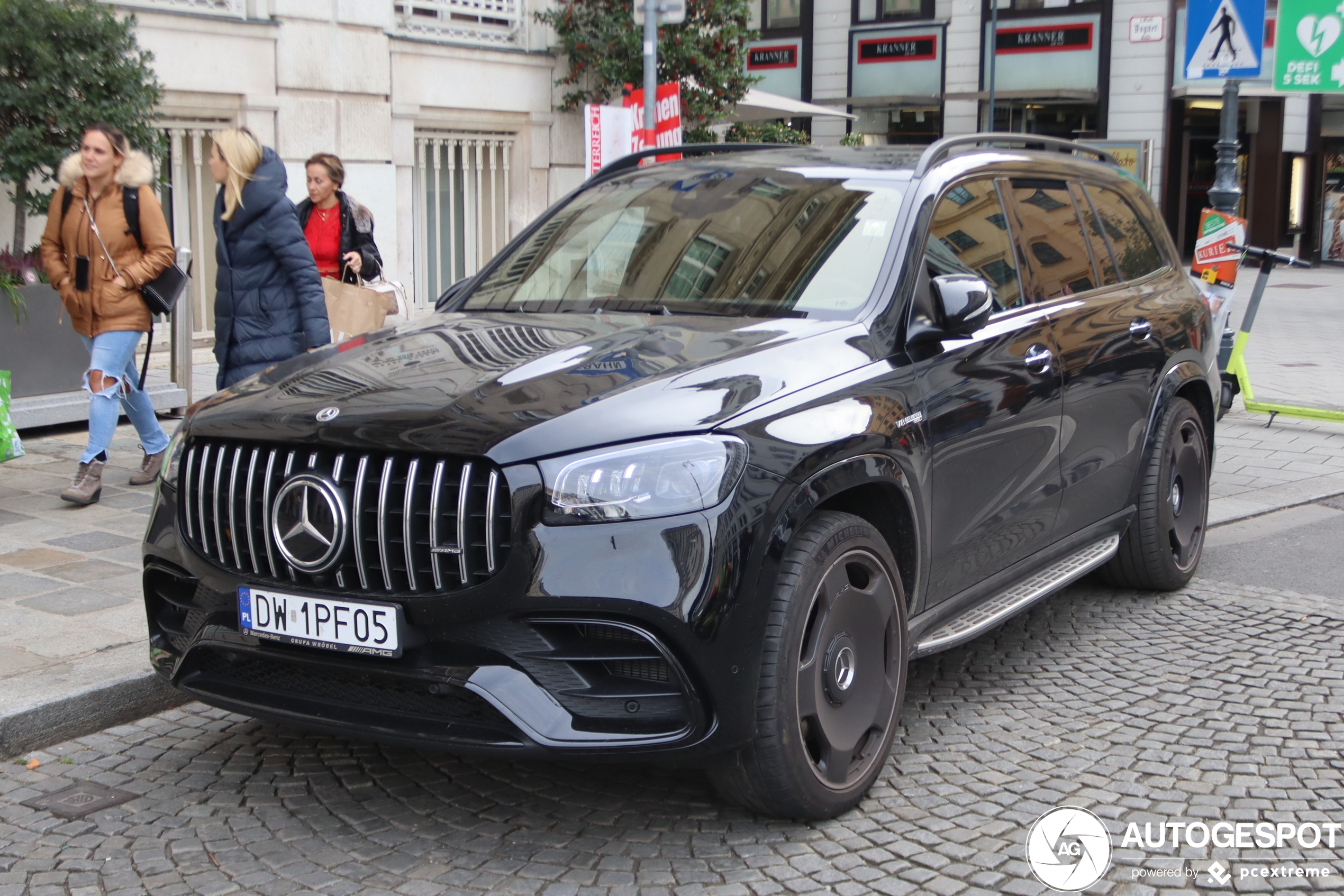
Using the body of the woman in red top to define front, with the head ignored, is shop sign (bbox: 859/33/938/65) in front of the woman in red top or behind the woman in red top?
behind

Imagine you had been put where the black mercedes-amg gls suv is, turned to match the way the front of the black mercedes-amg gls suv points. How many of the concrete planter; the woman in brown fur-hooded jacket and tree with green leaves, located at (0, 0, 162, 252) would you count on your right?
3

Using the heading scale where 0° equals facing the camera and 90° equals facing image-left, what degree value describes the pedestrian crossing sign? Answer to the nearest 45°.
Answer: approximately 0°

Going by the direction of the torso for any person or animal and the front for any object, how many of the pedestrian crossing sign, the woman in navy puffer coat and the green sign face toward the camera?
2

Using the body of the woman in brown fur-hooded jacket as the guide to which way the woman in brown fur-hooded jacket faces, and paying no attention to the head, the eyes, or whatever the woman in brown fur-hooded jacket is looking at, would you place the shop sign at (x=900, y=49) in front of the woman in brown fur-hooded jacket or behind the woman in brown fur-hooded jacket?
behind

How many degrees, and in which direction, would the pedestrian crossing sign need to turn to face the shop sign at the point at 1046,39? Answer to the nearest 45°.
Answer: approximately 180°

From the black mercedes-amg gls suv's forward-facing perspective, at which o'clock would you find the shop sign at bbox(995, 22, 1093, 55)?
The shop sign is roughly at 5 o'clock from the black mercedes-amg gls suv.

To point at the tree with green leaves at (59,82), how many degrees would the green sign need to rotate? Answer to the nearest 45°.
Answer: approximately 45° to its right

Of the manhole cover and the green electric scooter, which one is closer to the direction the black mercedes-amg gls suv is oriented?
the manhole cover
